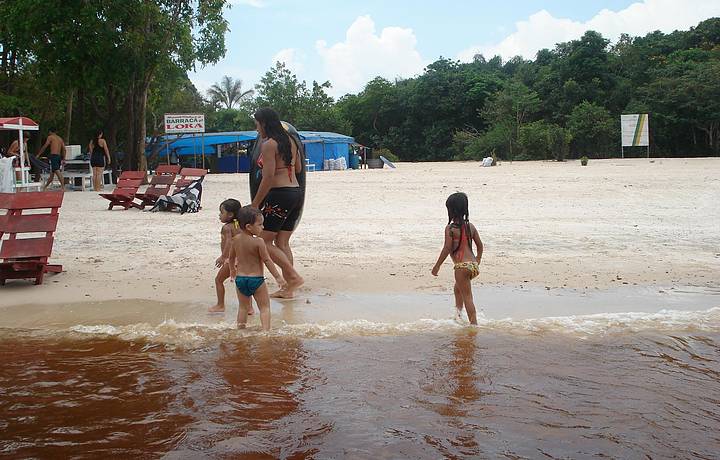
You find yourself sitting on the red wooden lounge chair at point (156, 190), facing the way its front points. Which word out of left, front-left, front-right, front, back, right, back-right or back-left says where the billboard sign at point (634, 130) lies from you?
back

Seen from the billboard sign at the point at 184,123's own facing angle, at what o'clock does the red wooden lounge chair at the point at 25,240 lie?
The red wooden lounge chair is roughly at 12 o'clock from the billboard sign.

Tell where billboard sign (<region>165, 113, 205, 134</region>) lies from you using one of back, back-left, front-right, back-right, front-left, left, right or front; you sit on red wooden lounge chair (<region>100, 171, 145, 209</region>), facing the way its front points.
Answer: back-right

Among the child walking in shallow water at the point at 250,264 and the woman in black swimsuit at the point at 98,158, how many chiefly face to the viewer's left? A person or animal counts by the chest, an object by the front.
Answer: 0

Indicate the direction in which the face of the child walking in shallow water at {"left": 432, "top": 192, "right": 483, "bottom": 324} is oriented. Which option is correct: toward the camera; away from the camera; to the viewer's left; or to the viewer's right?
away from the camera

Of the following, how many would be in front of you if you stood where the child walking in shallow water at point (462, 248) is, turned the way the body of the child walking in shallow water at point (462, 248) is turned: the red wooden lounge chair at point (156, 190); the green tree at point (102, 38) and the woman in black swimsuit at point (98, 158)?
3

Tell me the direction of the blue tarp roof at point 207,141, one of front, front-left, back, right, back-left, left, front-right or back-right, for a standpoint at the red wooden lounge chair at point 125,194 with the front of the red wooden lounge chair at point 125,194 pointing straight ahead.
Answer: back-right

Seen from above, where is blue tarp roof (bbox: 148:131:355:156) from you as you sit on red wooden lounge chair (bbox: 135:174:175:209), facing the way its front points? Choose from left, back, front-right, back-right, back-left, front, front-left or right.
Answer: back-right

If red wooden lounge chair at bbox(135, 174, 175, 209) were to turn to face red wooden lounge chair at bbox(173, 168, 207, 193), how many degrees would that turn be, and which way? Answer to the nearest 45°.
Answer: approximately 135° to its left
